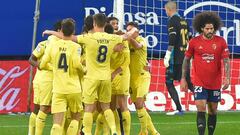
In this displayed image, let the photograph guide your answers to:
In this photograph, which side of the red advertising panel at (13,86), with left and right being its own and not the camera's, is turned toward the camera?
front

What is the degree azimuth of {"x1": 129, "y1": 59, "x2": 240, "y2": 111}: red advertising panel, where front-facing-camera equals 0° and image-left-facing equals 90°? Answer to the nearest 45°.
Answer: approximately 0°

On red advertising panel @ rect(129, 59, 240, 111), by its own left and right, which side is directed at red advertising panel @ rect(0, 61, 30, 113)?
right

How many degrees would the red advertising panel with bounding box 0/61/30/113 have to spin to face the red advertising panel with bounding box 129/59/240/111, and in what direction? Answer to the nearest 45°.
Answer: approximately 90° to its left

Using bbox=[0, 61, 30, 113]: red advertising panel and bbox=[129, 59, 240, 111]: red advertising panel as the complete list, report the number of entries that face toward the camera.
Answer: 2
